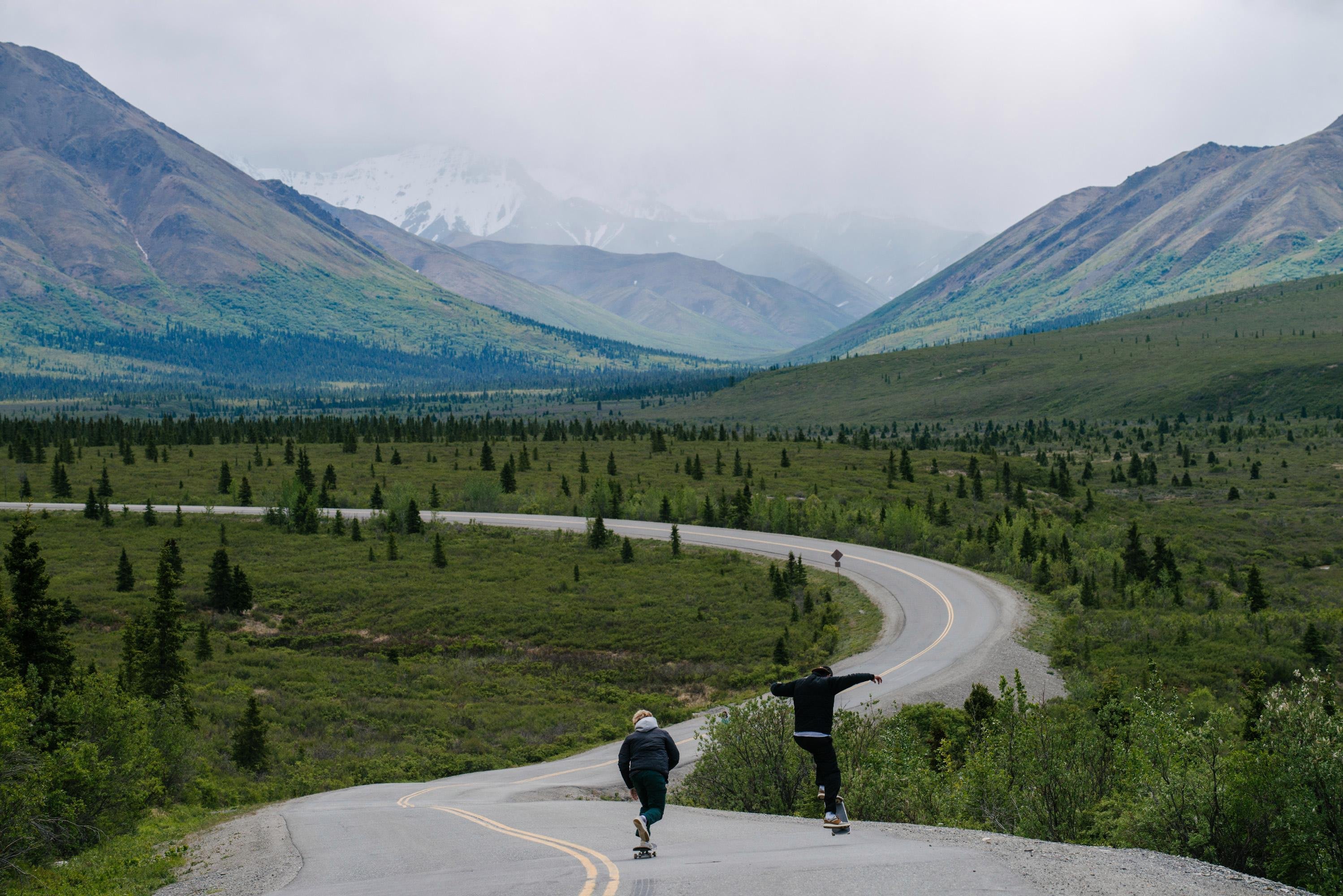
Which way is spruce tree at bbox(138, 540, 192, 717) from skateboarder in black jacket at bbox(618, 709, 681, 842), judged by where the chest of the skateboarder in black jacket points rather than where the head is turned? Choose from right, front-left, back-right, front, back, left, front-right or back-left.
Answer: front-left

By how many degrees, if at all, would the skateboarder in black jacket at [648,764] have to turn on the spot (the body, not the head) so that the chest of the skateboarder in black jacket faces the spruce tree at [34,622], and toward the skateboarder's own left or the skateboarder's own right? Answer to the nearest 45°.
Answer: approximately 45° to the skateboarder's own left

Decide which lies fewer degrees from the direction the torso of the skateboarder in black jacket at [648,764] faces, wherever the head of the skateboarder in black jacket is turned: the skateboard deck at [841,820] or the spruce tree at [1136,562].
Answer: the spruce tree

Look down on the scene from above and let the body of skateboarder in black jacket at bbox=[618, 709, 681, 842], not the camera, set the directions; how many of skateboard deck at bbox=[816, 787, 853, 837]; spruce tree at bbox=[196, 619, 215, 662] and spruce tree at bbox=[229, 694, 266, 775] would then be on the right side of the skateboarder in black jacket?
1

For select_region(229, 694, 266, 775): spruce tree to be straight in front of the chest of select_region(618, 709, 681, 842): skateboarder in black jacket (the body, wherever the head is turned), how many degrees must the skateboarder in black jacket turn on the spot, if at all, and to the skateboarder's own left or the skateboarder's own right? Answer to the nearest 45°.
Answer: approximately 45° to the skateboarder's own left

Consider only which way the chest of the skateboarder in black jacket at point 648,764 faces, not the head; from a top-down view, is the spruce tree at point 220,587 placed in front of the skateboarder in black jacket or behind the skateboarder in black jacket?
in front

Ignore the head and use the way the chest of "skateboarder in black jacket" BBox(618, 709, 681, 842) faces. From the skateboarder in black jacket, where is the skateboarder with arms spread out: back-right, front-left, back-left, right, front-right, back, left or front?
right

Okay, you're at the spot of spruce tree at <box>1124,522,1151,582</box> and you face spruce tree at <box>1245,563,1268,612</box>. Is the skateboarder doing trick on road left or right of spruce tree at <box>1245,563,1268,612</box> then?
right

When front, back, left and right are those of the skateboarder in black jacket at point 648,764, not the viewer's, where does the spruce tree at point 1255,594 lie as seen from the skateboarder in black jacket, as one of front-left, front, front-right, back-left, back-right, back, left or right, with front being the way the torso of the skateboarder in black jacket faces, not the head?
front-right

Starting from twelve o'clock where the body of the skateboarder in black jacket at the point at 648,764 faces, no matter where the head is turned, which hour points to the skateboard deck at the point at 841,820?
The skateboard deck is roughly at 3 o'clock from the skateboarder in black jacket.

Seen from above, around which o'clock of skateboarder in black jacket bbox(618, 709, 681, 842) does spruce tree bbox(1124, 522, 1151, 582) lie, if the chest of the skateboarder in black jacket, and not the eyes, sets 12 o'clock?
The spruce tree is roughly at 1 o'clock from the skateboarder in black jacket.

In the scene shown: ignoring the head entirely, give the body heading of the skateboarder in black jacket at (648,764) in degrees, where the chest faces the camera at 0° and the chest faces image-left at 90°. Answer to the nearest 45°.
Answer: approximately 180°

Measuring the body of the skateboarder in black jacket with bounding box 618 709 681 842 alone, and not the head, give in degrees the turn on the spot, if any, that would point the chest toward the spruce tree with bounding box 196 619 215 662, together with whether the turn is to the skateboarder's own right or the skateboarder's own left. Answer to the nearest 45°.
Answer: approximately 45° to the skateboarder's own left
